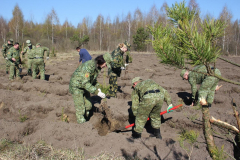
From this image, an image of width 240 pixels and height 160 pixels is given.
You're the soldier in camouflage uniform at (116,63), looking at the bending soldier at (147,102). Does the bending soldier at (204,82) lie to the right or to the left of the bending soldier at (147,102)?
left

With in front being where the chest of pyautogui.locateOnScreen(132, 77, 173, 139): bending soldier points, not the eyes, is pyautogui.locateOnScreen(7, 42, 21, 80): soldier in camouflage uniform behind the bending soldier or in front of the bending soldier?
in front

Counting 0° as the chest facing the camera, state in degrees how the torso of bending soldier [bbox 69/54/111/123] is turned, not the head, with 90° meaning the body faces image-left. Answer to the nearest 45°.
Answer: approximately 270°

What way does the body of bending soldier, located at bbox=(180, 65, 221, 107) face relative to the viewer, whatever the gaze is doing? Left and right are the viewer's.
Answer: facing to the left of the viewer

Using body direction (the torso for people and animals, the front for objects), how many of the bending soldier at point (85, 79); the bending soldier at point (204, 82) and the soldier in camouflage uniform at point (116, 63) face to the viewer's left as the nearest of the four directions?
1

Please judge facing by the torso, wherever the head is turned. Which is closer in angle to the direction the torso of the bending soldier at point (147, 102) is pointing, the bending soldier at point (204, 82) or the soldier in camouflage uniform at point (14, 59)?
the soldier in camouflage uniform
